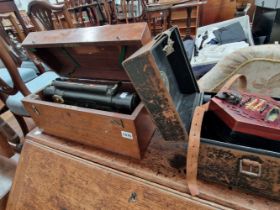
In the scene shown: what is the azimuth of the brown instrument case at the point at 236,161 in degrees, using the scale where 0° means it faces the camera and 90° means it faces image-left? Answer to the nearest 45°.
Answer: approximately 45°
